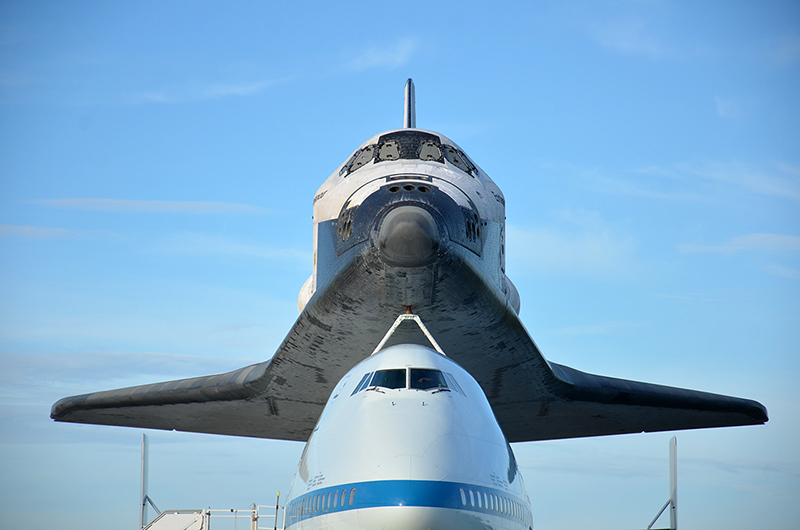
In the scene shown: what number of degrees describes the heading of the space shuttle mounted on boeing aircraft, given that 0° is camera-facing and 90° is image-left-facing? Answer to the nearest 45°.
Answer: approximately 0°
